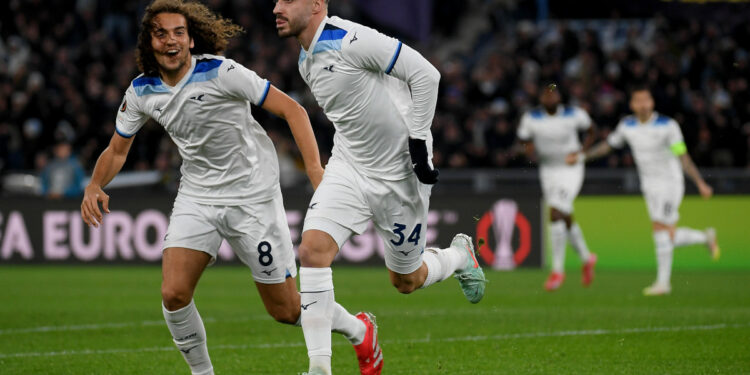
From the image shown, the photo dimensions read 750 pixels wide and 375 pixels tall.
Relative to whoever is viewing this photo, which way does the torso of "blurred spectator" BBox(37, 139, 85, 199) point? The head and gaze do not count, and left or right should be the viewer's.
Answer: facing the viewer

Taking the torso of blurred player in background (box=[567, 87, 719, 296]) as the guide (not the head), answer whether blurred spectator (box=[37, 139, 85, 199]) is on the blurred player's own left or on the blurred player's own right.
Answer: on the blurred player's own right

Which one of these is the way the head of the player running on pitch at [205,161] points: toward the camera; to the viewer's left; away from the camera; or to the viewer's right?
toward the camera

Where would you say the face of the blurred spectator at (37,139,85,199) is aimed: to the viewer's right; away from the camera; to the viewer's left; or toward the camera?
toward the camera

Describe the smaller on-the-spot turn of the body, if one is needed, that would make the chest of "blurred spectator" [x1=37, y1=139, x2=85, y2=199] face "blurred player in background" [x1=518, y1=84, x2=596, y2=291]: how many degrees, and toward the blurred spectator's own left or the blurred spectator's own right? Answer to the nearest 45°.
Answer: approximately 45° to the blurred spectator's own left

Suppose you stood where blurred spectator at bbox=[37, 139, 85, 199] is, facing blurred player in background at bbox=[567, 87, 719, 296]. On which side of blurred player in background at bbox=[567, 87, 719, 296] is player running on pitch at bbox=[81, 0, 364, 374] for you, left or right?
right

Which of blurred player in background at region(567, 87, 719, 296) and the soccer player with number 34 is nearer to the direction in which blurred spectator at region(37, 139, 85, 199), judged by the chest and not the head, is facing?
the soccer player with number 34

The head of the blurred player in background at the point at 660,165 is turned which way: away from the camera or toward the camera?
toward the camera

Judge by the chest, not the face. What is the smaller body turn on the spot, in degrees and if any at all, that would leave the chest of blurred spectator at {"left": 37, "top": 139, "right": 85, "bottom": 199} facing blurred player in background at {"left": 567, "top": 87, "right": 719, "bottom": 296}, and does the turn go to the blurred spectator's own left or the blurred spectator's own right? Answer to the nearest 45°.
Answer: approximately 45° to the blurred spectator's own left

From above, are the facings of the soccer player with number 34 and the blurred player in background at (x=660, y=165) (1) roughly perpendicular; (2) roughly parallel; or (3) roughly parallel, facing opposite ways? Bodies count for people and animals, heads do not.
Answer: roughly parallel

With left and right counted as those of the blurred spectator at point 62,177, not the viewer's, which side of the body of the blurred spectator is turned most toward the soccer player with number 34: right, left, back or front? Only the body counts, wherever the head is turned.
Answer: front

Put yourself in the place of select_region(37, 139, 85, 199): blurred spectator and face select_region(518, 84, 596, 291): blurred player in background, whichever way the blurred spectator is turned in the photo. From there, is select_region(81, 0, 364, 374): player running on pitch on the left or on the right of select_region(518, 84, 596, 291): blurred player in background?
right

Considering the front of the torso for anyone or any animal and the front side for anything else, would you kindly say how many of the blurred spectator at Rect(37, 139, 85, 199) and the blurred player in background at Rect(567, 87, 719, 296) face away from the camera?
0

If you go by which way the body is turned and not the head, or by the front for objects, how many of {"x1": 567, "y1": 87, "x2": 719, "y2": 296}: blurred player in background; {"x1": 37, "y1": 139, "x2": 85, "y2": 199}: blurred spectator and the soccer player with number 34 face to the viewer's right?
0

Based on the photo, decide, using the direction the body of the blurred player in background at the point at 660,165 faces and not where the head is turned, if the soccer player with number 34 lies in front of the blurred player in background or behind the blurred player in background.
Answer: in front

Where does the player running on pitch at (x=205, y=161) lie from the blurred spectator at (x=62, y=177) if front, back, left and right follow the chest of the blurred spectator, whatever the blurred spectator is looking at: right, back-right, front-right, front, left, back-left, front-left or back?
front
